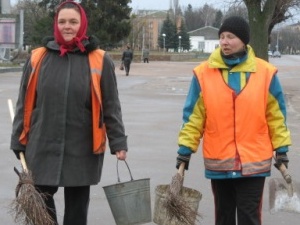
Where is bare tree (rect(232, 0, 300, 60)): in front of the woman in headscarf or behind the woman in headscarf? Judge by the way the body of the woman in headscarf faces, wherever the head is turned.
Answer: behind

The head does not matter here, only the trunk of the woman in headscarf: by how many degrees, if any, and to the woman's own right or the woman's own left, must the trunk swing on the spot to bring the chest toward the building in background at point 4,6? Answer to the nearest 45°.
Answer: approximately 180°

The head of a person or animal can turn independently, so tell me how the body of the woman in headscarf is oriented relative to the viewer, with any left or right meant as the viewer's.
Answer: facing the viewer

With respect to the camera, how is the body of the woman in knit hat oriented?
toward the camera

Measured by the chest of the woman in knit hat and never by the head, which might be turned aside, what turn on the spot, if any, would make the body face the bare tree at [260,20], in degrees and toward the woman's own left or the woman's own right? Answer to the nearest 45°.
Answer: approximately 180°

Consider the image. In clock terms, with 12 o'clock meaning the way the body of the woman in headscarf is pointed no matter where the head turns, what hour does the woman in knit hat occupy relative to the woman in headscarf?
The woman in knit hat is roughly at 9 o'clock from the woman in headscarf.

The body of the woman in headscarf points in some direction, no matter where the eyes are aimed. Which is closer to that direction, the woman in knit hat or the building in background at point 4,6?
the woman in knit hat

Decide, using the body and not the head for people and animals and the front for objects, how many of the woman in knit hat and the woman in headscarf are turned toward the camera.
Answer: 2
